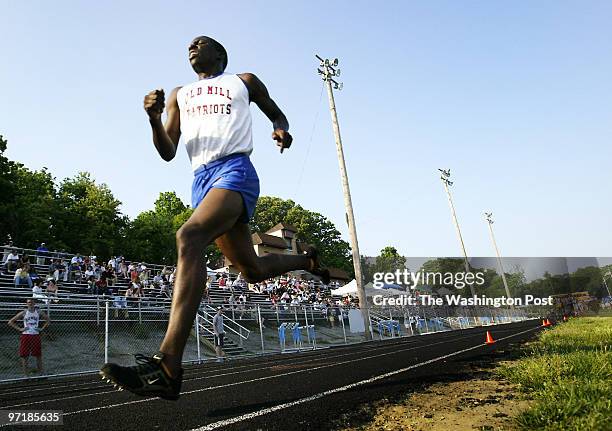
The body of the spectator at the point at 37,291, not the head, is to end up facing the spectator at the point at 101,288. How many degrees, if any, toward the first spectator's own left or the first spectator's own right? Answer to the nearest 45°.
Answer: approximately 90° to the first spectator's own left

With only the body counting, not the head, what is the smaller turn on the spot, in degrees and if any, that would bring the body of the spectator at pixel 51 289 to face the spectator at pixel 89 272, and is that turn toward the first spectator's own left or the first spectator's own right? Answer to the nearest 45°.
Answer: approximately 90° to the first spectator's own left

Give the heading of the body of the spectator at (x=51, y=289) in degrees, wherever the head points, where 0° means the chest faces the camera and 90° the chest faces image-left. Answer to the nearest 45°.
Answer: approximately 315°

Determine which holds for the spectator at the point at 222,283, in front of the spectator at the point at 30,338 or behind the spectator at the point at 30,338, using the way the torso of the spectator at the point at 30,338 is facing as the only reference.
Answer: behind

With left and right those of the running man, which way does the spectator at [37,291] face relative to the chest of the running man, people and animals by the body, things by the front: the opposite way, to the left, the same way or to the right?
to the left

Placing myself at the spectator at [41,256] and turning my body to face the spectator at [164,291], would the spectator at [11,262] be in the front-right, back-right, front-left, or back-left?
back-right

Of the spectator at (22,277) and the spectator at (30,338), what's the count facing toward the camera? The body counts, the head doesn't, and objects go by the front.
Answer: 2

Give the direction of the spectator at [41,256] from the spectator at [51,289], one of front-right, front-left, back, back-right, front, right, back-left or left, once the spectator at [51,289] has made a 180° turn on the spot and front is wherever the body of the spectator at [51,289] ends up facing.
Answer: front-right

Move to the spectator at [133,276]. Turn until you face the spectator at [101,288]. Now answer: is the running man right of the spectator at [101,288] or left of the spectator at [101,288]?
left

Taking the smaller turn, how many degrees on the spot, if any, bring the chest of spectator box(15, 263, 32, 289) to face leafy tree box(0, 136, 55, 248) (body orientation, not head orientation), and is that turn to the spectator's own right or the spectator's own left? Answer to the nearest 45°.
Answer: approximately 180°

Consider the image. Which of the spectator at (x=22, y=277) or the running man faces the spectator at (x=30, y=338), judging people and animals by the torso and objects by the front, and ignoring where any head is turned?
the spectator at (x=22, y=277)

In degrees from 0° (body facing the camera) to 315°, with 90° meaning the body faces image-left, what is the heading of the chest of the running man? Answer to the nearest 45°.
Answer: approximately 45°

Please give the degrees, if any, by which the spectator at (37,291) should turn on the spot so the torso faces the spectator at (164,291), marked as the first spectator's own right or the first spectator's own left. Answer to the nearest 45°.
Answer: approximately 90° to the first spectator's own left

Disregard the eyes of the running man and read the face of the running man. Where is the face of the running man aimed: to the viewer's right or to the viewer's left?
to the viewer's left
